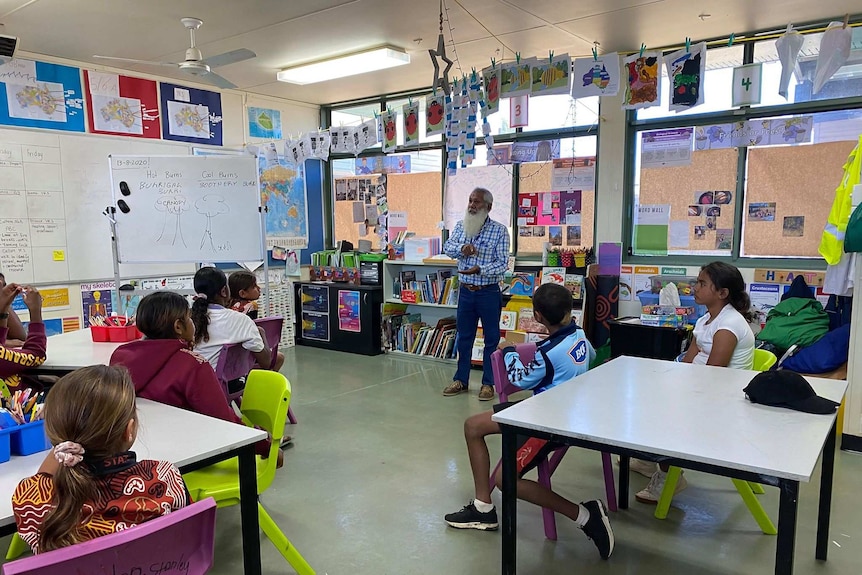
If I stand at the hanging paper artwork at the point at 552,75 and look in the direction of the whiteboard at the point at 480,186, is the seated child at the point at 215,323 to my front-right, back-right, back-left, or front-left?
back-left

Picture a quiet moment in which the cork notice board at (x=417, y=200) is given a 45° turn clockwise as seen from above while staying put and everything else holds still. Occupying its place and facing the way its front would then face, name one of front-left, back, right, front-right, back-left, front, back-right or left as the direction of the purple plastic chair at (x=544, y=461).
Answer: front-left

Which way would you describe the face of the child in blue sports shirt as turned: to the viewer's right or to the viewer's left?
to the viewer's left

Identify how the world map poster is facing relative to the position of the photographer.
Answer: facing the viewer

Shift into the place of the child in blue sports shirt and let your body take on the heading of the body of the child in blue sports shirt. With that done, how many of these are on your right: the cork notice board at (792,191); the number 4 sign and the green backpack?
3

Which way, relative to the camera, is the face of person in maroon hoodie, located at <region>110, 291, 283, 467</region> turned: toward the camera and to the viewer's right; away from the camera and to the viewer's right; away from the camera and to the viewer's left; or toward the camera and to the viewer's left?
away from the camera and to the viewer's right

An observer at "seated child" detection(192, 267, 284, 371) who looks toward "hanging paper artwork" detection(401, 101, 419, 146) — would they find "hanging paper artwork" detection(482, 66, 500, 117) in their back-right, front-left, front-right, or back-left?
front-right

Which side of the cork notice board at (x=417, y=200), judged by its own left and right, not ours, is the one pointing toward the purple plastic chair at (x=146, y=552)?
front

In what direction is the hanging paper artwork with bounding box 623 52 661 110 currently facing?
toward the camera

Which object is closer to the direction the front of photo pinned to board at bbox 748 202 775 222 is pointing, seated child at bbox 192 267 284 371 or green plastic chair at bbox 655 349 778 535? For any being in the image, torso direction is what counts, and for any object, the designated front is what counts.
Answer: the green plastic chair

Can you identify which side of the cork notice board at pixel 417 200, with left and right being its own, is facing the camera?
front

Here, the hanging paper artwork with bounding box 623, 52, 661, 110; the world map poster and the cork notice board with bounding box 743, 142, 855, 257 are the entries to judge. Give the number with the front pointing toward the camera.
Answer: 3

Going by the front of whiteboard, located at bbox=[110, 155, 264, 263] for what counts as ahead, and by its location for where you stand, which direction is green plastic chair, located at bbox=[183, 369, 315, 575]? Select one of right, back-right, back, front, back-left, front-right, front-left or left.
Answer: front

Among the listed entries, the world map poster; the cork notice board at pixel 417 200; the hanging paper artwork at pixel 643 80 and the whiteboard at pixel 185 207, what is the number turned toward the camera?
4

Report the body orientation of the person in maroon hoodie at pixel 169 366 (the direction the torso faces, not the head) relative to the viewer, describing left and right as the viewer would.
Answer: facing away from the viewer and to the right of the viewer

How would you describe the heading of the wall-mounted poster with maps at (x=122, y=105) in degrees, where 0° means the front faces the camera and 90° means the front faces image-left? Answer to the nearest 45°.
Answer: approximately 0°

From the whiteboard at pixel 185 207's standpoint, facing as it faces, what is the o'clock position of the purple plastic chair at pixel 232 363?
The purple plastic chair is roughly at 12 o'clock from the whiteboard.

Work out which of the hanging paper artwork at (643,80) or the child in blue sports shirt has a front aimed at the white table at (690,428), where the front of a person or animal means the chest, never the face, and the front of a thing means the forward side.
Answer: the hanging paper artwork

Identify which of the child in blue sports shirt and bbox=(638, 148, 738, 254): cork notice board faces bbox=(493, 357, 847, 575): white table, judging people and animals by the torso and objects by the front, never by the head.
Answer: the cork notice board

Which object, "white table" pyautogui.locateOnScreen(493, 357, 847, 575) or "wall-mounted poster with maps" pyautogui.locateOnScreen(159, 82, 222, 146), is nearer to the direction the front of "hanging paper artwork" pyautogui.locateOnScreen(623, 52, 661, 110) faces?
the white table
